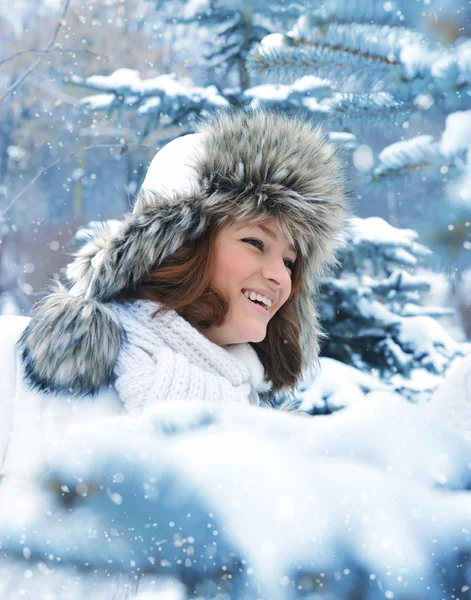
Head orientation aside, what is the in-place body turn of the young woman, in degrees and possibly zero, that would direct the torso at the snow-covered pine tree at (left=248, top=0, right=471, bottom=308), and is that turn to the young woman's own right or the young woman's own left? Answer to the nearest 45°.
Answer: approximately 90° to the young woman's own left

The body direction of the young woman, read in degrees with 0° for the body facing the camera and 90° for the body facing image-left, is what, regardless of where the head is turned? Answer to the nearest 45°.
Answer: approximately 315°

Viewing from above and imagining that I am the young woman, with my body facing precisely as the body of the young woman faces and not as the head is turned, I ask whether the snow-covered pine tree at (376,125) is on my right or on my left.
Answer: on my left
